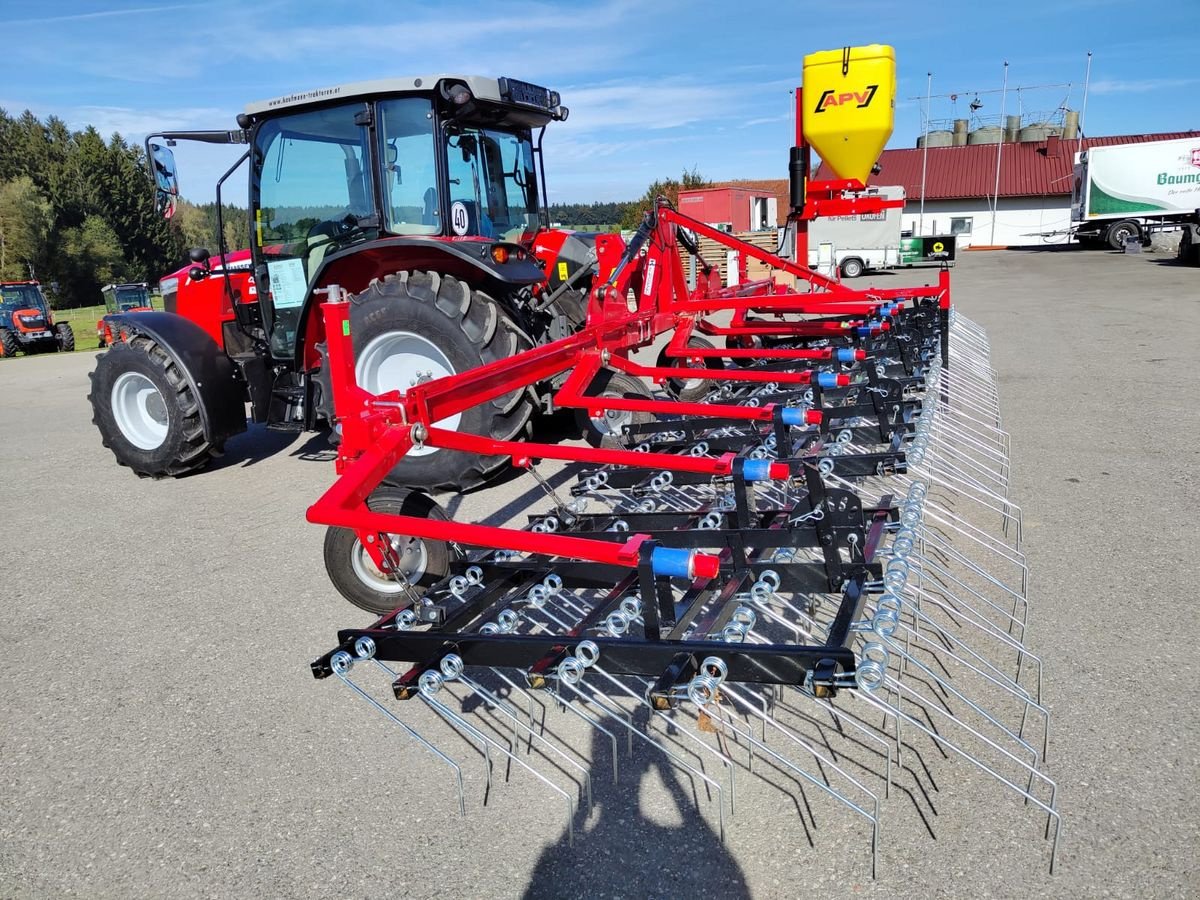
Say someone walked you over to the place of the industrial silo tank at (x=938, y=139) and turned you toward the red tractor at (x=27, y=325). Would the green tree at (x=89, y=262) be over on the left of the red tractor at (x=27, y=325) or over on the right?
right

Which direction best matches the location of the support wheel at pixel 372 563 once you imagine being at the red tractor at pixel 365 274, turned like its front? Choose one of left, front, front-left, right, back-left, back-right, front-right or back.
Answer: back-left

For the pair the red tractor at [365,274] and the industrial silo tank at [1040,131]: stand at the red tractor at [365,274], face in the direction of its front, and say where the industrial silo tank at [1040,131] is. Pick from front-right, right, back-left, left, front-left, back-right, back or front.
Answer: right

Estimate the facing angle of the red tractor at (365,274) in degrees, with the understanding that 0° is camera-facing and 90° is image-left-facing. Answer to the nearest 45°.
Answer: approximately 135°

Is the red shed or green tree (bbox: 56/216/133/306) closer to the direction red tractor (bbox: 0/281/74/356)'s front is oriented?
the red shed

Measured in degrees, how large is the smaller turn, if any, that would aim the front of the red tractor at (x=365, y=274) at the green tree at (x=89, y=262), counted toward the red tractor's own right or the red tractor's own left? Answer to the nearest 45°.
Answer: approximately 45° to the red tractor's own right

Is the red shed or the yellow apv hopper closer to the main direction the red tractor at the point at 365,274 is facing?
the red shed

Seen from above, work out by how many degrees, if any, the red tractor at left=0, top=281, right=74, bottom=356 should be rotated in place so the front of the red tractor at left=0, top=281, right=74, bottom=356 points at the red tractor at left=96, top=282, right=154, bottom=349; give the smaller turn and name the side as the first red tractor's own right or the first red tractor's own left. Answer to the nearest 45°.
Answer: approximately 45° to the first red tractor's own left

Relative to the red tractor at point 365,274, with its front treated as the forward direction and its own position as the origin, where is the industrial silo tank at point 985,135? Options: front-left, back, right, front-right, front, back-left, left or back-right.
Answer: right

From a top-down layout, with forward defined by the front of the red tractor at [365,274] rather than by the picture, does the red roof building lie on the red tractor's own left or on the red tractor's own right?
on the red tractor's own right
